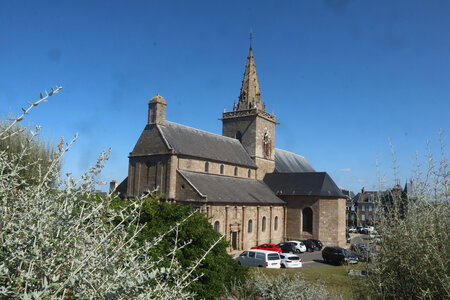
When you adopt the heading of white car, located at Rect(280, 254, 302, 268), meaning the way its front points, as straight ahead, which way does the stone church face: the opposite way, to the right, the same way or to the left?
to the left

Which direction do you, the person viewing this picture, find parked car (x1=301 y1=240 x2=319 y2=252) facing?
facing away from the viewer and to the left of the viewer

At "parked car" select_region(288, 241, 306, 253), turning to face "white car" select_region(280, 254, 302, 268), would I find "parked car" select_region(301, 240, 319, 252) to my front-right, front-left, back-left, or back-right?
back-left

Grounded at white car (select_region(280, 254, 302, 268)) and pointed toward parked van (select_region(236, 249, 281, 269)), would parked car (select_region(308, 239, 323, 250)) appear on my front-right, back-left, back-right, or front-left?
back-right

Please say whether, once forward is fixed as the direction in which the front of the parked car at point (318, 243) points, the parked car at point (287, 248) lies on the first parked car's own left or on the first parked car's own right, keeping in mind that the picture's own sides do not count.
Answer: on the first parked car's own left

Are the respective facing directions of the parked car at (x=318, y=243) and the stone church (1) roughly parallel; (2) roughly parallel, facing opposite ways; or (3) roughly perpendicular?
roughly perpendicular

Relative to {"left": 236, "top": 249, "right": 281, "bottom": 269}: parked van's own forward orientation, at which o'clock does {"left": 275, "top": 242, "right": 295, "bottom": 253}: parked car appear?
{"left": 275, "top": 242, "right": 295, "bottom": 253}: parked car is roughly at 2 o'clock from {"left": 236, "top": 249, "right": 281, "bottom": 269}: parked van.

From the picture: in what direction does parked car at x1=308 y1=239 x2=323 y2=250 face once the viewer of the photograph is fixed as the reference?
facing away from the viewer and to the left of the viewer

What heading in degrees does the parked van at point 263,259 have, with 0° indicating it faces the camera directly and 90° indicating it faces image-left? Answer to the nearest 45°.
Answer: approximately 135°
